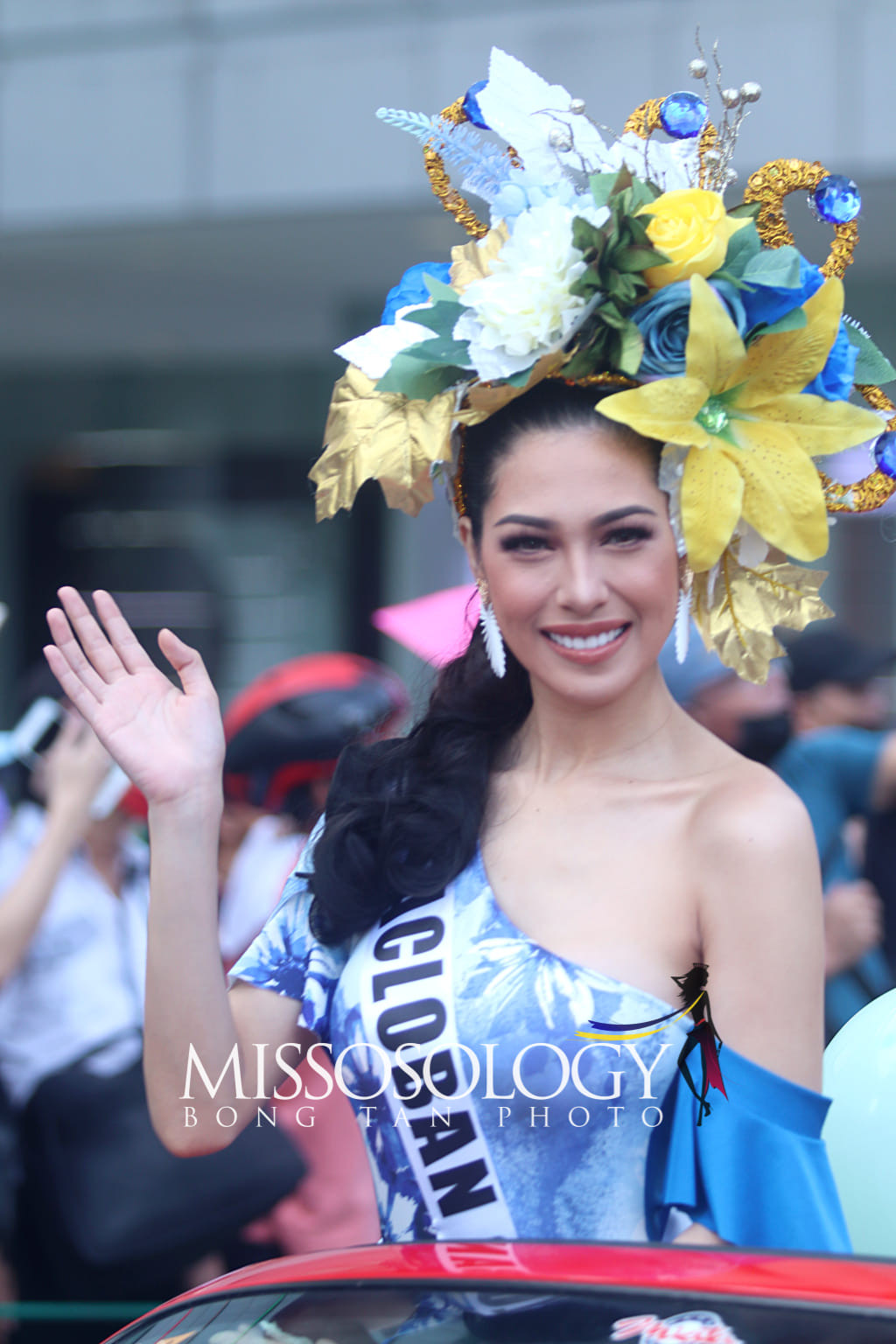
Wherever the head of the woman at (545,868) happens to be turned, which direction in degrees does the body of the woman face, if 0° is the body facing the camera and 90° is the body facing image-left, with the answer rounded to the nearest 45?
approximately 0°

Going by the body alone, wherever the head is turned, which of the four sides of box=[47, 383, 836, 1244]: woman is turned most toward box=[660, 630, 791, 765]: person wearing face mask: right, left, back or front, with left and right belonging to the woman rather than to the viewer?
back

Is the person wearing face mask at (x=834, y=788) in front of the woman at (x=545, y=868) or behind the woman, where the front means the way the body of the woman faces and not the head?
behind
